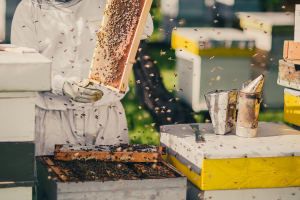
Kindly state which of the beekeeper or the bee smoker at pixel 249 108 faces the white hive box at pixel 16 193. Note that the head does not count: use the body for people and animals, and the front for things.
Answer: the beekeeper

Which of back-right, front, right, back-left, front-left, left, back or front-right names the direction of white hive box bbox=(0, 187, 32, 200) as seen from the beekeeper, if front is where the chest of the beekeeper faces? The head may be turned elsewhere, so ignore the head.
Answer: front

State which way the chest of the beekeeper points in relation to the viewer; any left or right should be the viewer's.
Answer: facing the viewer

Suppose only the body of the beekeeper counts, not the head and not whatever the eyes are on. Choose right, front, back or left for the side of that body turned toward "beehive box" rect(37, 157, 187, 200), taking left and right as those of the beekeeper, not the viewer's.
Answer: front
